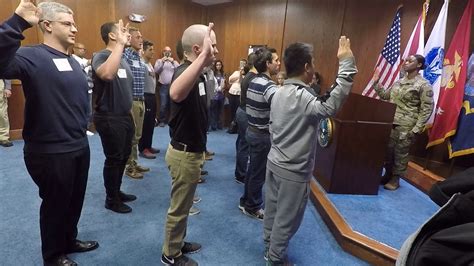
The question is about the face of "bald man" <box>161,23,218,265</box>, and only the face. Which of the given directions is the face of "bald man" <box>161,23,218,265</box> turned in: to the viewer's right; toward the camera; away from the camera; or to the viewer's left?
to the viewer's right

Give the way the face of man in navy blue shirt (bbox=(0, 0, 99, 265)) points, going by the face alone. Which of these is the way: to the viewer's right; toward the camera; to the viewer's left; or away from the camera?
to the viewer's right

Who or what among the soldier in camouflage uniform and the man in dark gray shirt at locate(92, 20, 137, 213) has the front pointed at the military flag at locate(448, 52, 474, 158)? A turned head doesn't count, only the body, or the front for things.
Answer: the man in dark gray shirt

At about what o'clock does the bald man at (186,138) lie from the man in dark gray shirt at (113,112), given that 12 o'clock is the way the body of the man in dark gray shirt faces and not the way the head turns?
The bald man is roughly at 2 o'clock from the man in dark gray shirt.

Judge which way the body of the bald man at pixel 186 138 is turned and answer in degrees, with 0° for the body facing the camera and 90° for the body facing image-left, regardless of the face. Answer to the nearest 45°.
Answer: approximately 270°

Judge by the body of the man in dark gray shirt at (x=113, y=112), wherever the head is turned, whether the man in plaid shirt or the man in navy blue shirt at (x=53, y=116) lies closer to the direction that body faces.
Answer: the man in plaid shirt

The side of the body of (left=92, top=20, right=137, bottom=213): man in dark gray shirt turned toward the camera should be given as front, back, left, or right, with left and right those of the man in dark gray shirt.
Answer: right

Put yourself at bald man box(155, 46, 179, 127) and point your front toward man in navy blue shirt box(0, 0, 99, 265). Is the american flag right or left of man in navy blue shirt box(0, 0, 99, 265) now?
left

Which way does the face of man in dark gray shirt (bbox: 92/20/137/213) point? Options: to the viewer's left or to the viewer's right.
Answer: to the viewer's right

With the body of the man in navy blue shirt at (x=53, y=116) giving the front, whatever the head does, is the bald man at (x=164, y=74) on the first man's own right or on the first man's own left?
on the first man's own left

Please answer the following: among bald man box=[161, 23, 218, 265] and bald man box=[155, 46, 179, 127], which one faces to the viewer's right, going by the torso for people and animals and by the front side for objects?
bald man box=[161, 23, 218, 265]

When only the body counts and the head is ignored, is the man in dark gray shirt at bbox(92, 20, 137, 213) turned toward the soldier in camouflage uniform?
yes
